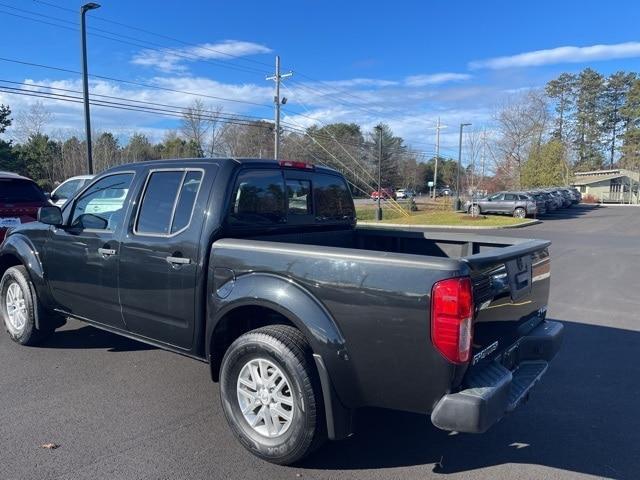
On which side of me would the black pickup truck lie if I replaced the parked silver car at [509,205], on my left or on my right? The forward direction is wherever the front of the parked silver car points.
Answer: on my left

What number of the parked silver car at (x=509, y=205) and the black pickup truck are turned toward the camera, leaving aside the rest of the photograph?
0

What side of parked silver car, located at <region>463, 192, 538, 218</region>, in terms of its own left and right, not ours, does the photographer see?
left

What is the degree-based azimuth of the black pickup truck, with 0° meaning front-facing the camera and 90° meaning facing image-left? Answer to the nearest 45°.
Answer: approximately 135°

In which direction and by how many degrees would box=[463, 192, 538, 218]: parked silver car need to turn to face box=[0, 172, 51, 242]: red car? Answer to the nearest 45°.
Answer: approximately 90° to its left

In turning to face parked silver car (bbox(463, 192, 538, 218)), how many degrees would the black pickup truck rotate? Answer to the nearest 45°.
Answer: approximately 90° to its right
